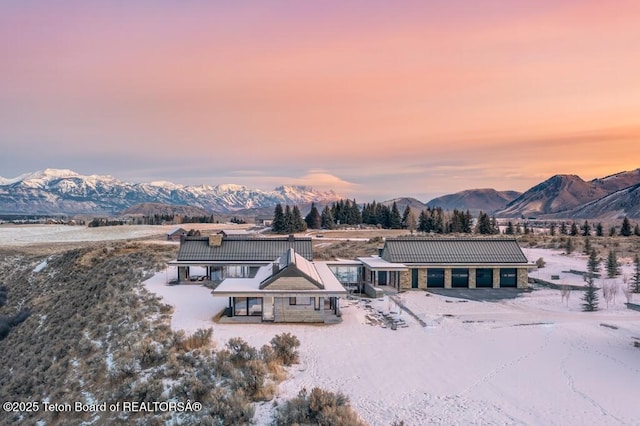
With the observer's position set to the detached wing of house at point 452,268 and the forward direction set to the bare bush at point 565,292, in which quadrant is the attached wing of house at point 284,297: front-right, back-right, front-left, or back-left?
back-right

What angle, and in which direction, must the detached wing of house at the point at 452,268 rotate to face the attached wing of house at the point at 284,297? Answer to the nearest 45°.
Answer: approximately 45° to its right

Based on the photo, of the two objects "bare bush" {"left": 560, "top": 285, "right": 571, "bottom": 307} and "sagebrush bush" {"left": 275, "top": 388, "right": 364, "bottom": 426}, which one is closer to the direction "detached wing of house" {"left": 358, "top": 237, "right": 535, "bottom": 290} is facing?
the sagebrush bush

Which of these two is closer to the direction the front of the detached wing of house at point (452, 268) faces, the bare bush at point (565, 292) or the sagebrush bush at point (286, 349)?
the sagebrush bush

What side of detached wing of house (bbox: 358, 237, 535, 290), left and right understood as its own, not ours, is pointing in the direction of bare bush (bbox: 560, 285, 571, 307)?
left

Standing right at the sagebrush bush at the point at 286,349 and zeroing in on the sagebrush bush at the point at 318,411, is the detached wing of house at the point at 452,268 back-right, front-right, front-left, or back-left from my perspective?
back-left

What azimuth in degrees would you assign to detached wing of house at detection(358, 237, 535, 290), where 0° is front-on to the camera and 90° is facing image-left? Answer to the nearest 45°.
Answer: approximately 0°
